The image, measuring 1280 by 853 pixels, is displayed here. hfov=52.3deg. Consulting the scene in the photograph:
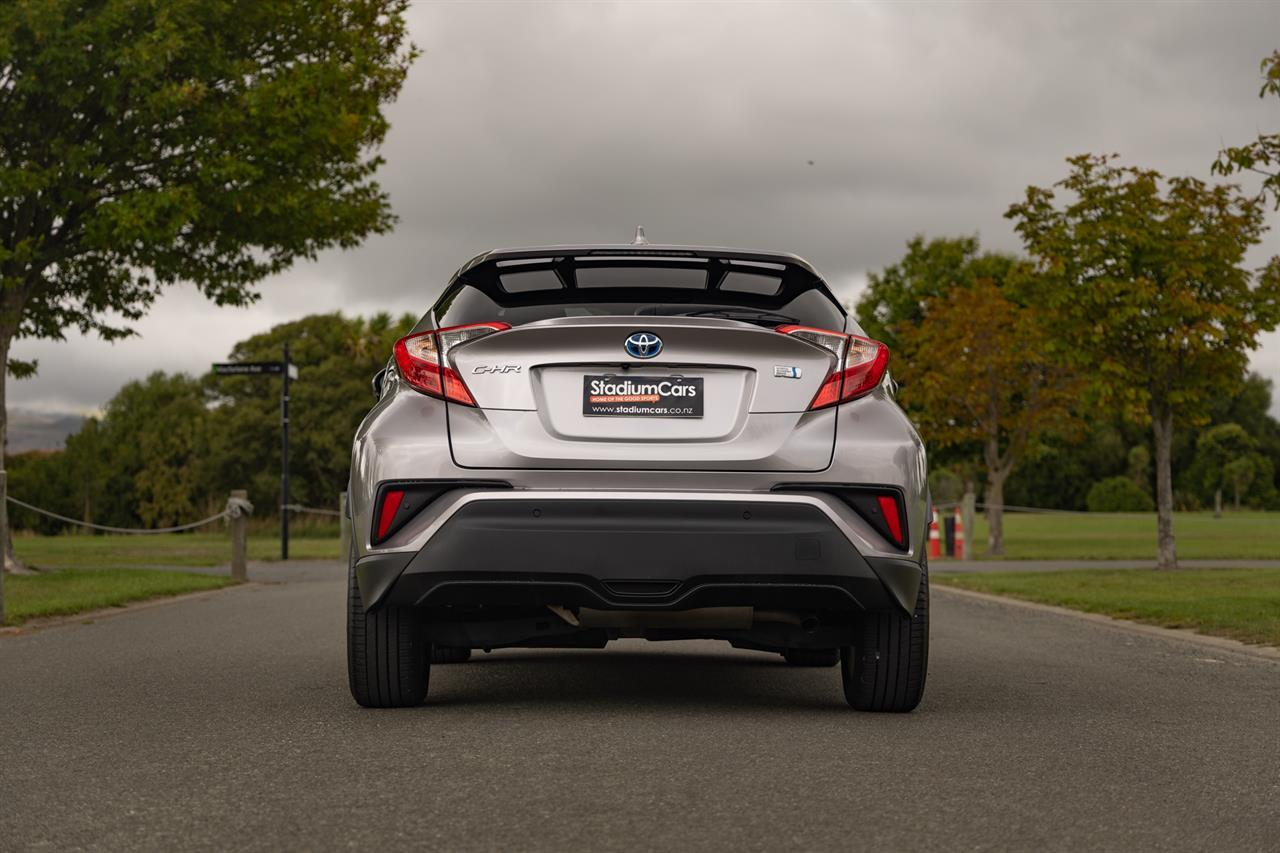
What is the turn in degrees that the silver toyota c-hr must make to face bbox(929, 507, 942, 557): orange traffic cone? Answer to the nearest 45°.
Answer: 0° — it already faces it

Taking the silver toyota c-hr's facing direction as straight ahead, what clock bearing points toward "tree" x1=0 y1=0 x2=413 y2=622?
The tree is roughly at 11 o'clock from the silver toyota c-hr.

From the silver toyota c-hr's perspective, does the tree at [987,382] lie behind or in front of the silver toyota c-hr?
in front

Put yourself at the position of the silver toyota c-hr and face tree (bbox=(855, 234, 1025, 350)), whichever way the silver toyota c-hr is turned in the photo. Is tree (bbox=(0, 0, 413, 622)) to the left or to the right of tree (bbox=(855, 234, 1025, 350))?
left

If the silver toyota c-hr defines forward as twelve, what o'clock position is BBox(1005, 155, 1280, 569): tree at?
The tree is roughly at 1 o'clock from the silver toyota c-hr.

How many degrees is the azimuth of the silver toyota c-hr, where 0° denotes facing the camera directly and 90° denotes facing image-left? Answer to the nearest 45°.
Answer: approximately 180°

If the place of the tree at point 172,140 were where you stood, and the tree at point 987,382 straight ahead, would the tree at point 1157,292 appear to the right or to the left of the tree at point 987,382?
right
